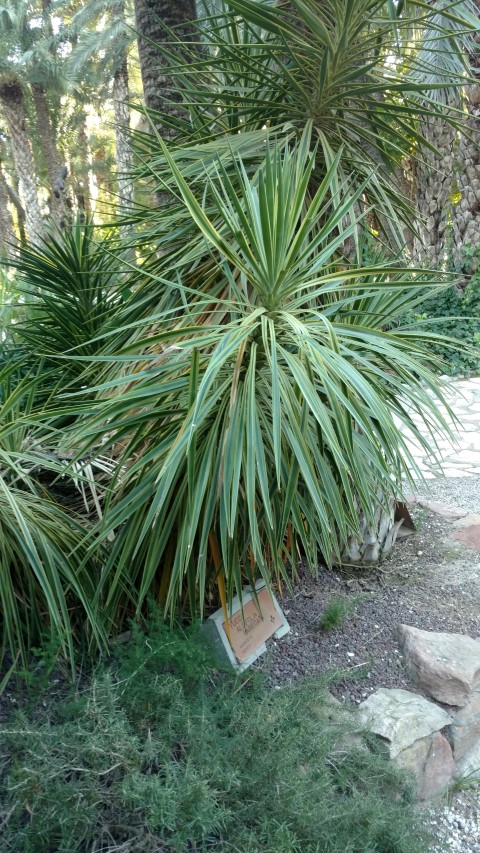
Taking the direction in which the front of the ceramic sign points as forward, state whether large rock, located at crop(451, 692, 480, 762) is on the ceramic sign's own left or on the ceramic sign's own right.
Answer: on the ceramic sign's own left

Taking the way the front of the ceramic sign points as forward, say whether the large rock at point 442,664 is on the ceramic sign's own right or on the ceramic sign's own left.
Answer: on the ceramic sign's own left

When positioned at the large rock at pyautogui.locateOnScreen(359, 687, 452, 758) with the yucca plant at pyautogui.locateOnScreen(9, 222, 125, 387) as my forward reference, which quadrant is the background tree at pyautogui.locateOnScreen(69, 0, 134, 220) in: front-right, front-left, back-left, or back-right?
front-right

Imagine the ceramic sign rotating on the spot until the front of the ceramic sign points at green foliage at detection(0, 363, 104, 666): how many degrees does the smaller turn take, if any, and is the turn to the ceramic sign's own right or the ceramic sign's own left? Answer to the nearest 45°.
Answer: approximately 135° to the ceramic sign's own right

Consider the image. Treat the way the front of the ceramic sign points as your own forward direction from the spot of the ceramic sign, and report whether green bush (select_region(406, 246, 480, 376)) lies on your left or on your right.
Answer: on your left

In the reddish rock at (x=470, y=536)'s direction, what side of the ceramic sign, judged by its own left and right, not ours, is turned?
left

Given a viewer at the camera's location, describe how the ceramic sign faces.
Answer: facing the viewer and to the right of the viewer

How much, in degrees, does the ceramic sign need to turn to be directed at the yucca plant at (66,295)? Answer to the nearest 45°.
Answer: approximately 180°

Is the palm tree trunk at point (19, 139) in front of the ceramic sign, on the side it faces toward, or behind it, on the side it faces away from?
behind

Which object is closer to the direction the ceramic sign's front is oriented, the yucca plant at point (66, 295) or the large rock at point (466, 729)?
the large rock
